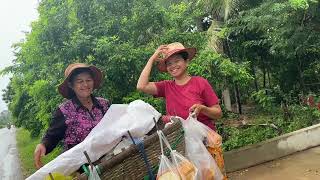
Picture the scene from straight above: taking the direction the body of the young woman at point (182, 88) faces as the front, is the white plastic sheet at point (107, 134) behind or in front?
in front

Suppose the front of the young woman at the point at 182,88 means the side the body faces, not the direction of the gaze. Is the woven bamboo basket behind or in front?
in front

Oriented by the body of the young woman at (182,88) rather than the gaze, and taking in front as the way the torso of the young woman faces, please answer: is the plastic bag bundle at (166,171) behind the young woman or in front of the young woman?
in front

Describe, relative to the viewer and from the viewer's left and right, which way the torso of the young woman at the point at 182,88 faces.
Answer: facing the viewer

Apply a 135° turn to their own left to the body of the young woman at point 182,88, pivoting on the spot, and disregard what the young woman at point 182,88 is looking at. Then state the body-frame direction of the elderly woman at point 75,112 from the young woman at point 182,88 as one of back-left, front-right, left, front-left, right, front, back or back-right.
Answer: back-left
